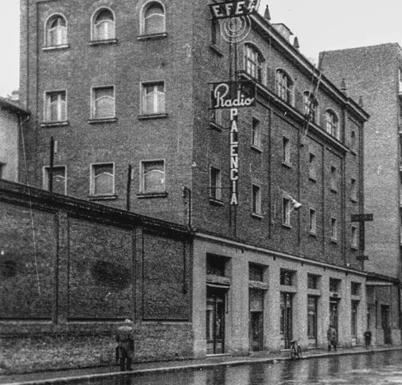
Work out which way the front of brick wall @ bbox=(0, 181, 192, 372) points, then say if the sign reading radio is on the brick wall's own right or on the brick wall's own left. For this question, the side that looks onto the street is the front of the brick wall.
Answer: on the brick wall's own left

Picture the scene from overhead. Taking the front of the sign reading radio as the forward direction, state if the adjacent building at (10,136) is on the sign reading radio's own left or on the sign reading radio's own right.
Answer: on the sign reading radio's own right

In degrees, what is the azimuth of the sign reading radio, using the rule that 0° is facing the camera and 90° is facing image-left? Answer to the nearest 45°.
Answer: approximately 0°

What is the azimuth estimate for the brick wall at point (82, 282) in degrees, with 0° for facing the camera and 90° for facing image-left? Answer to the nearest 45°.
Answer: approximately 315°

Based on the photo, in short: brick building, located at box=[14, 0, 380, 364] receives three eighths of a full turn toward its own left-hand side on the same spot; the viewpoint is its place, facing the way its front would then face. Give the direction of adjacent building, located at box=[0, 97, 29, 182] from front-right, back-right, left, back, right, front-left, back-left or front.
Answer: left

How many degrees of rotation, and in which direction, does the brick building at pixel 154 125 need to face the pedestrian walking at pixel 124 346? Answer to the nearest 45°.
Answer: approximately 45° to its right
